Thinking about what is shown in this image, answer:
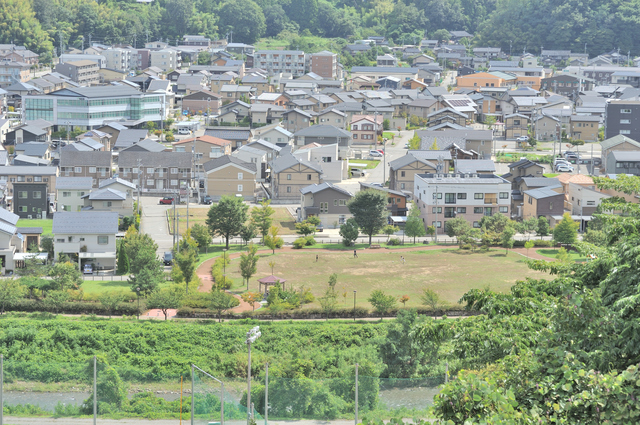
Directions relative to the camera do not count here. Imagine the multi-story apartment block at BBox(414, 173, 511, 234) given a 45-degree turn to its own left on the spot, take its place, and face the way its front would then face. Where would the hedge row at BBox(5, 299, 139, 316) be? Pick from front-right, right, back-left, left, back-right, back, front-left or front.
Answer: right

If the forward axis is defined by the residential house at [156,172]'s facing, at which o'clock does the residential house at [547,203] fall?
the residential house at [547,203] is roughly at 10 o'clock from the residential house at [156,172].

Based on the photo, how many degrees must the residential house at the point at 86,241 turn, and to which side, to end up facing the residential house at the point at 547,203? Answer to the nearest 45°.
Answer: approximately 90° to its left

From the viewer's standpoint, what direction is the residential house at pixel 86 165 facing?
toward the camera

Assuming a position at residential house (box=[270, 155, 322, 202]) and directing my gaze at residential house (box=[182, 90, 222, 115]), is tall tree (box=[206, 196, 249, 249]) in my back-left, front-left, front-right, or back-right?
back-left

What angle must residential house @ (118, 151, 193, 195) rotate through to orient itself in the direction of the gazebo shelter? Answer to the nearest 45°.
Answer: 0° — it already faces it

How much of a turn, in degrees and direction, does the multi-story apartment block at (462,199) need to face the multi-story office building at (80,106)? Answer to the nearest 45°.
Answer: approximately 135° to its right

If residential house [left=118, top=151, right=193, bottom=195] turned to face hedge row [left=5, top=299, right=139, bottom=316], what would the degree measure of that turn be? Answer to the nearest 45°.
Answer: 0° — it already faces it

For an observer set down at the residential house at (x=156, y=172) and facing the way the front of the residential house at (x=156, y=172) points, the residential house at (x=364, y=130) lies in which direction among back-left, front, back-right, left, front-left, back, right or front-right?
back-left

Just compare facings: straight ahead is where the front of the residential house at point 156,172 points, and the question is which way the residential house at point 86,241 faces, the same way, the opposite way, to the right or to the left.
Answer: the same way

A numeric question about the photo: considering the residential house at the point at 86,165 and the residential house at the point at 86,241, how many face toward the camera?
2

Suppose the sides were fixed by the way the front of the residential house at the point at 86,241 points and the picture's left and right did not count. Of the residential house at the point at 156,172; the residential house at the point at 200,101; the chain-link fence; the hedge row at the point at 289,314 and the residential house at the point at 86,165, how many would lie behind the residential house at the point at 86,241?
3

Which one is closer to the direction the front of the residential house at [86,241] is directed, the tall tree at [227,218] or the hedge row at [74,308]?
the hedge row

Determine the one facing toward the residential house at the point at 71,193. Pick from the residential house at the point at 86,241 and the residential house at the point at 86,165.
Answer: the residential house at the point at 86,165

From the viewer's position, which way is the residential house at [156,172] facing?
facing the viewer
